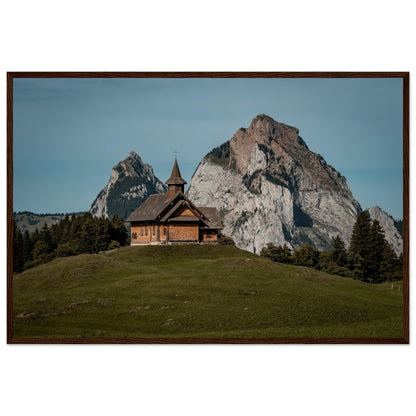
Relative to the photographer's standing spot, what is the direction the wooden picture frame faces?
facing the viewer
